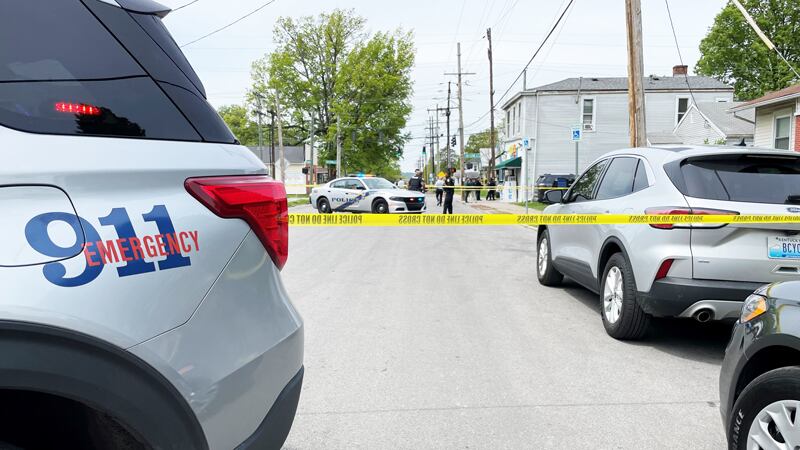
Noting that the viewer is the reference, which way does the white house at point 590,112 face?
facing to the left of the viewer

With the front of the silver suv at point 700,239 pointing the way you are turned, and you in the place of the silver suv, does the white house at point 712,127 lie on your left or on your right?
on your right

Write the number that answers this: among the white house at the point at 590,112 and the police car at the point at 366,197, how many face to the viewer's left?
1

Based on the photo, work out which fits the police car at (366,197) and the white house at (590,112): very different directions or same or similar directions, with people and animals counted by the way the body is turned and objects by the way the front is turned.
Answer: very different directions

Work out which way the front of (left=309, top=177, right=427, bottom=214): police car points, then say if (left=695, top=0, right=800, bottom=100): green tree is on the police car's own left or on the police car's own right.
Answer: on the police car's own left

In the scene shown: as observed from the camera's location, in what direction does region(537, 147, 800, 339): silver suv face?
facing away from the viewer and to the left of the viewer

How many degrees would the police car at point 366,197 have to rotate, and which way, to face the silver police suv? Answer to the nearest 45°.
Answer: approximately 45° to its right

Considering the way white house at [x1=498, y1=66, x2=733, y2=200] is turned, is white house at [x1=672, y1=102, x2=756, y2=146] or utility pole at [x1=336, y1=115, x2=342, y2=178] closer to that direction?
the utility pole

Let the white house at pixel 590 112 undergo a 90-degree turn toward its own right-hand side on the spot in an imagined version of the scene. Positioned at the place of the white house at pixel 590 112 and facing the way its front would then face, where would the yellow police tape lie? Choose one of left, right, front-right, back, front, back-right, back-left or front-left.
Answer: back

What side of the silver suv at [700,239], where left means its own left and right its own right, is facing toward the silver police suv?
left

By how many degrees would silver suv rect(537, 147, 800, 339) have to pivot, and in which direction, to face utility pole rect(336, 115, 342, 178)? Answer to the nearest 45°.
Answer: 0° — it already faces it
